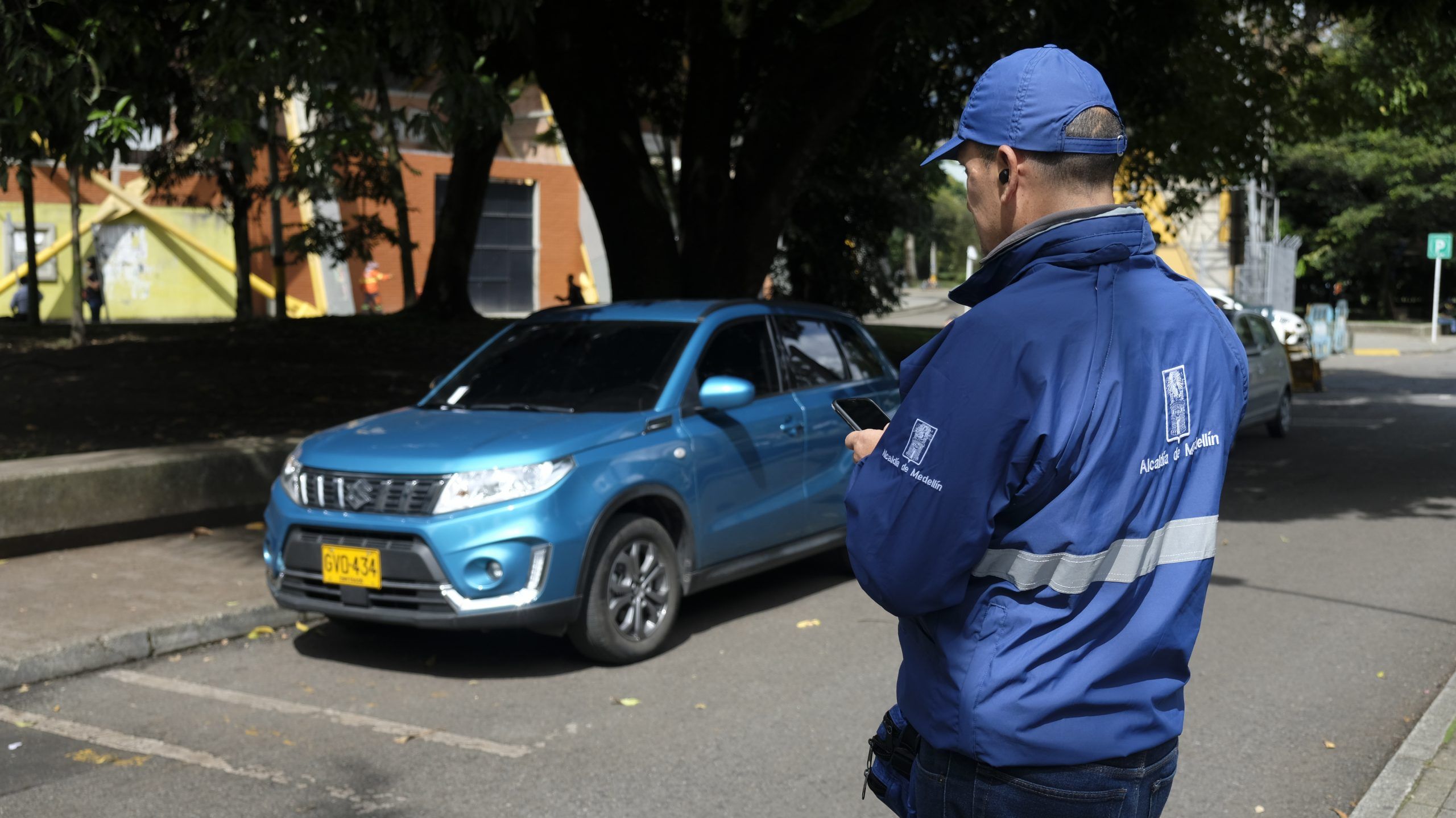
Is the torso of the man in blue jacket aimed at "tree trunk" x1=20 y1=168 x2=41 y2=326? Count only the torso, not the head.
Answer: yes

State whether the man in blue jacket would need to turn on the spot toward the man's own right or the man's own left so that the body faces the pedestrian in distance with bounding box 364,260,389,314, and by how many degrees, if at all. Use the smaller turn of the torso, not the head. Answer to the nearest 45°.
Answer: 0° — they already face them

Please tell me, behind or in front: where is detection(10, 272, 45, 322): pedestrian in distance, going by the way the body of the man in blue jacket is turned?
in front

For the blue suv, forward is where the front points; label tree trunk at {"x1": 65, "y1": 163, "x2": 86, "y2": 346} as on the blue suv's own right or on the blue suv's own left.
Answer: on the blue suv's own right

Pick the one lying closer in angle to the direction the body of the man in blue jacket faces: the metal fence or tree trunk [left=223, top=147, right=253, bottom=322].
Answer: the tree trunk

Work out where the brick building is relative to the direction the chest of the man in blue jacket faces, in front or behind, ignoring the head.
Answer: in front

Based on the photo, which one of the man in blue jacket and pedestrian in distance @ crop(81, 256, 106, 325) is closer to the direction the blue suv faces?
the man in blue jacket

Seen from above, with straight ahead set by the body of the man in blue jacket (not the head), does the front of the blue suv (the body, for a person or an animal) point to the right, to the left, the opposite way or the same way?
to the left

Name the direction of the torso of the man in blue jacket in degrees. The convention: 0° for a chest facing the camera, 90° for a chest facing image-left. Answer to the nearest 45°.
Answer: approximately 135°

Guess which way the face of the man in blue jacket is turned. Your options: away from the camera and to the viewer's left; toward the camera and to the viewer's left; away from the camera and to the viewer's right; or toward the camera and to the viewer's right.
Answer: away from the camera and to the viewer's left

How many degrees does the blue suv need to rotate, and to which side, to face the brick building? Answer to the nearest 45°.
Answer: approximately 135° to its right

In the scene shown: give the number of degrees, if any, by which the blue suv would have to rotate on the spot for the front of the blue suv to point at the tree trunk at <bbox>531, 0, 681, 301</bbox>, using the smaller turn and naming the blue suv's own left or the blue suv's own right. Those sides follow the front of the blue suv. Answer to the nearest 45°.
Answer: approximately 135° to the blue suv's own right

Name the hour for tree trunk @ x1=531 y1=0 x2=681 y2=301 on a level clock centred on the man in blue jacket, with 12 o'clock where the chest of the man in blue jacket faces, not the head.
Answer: The tree trunk is roughly at 1 o'clock from the man in blue jacket.

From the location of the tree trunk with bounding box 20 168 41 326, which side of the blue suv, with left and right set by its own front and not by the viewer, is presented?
right

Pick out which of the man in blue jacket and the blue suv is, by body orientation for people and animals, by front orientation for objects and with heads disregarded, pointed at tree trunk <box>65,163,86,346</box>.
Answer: the man in blue jacket

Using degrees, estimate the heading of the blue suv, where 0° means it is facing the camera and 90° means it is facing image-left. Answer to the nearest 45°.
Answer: approximately 45°
